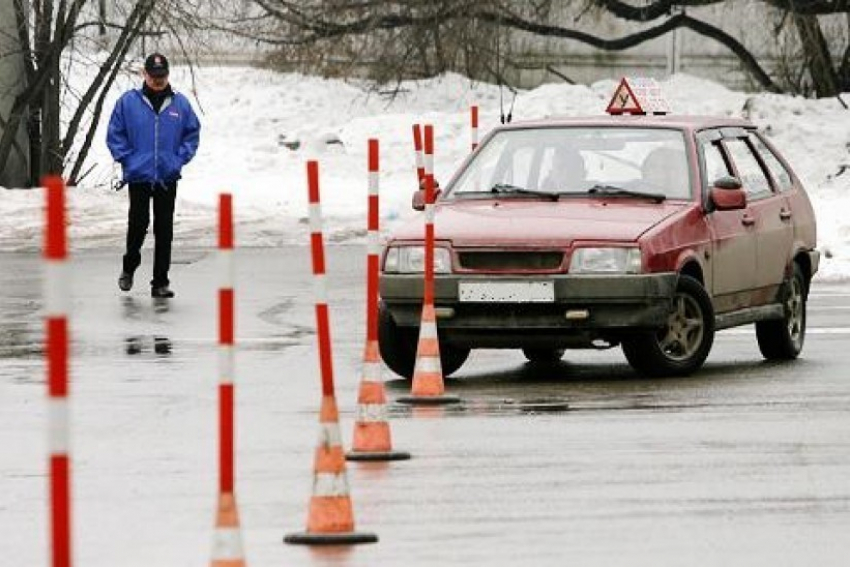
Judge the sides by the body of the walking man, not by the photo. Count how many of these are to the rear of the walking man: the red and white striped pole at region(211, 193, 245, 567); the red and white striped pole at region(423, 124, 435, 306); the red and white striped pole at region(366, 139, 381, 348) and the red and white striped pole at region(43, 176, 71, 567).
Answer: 0

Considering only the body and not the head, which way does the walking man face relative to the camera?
toward the camera

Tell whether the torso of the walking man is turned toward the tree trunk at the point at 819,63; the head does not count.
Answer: no

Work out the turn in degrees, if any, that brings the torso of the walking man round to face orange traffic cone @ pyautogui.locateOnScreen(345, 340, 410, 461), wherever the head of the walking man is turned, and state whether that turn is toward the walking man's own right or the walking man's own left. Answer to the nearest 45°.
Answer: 0° — they already face it

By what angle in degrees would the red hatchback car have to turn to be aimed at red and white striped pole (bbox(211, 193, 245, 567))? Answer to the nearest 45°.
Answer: approximately 45° to its left

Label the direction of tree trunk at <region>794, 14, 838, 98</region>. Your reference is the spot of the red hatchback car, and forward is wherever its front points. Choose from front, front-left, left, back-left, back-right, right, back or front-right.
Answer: back-right

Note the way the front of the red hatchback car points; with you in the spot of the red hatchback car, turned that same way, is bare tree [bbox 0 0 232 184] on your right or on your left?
on your right

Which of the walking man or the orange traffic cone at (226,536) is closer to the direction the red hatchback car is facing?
the orange traffic cone

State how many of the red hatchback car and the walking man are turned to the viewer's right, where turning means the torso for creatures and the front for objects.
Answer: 0

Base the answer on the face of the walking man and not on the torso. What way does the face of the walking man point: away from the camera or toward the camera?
toward the camera

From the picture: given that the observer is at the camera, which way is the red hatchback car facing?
facing the viewer and to the left of the viewer

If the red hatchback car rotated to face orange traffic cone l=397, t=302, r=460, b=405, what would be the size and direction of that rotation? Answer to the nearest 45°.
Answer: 0° — it already faces it

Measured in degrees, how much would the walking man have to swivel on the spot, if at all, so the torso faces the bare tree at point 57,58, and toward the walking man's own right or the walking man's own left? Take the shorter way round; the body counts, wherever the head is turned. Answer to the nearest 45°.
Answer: approximately 180°

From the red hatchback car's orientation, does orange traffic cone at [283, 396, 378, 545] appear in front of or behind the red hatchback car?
in front

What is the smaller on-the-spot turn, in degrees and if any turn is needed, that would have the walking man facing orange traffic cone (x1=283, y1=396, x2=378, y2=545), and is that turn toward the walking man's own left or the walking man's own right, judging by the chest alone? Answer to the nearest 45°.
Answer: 0° — they already face it

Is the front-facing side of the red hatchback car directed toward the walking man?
no

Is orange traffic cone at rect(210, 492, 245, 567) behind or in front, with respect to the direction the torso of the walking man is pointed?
in front
